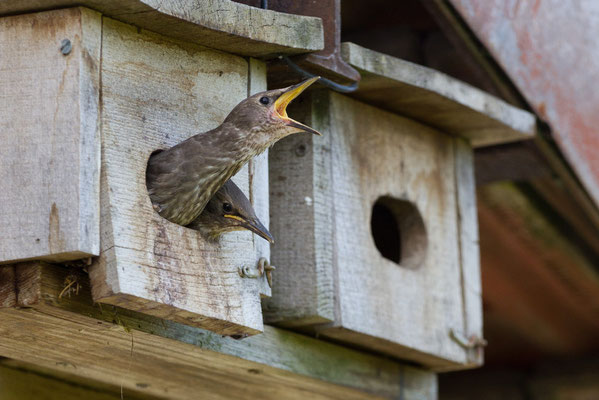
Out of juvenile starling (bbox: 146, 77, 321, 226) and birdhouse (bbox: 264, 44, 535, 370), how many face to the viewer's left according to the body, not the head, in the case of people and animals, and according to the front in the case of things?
0

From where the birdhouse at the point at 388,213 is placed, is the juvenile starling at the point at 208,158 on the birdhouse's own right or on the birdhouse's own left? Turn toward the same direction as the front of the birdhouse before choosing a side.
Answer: on the birdhouse's own right

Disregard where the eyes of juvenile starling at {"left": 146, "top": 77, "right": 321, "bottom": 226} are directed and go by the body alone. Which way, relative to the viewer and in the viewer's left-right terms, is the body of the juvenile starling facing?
facing to the right of the viewer

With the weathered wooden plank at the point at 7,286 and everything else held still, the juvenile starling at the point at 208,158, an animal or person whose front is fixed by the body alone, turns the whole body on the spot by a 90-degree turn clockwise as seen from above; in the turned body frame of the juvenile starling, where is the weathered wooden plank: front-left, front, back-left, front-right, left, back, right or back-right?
right

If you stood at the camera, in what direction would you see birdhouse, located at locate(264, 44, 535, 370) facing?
facing the viewer and to the right of the viewer
